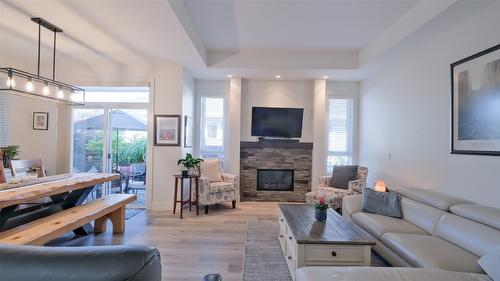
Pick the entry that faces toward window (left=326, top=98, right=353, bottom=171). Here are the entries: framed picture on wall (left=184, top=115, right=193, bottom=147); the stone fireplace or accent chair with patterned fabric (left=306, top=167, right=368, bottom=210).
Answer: the framed picture on wall

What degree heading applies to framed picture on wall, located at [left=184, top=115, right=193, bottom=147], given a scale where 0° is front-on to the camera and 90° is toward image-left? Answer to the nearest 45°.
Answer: approximately 270°

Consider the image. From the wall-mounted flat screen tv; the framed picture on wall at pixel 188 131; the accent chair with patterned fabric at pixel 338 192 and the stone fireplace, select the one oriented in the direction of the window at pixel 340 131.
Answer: the framed picture on wall

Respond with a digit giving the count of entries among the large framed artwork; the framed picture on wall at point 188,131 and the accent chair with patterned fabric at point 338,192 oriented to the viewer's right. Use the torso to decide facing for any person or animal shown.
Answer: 1

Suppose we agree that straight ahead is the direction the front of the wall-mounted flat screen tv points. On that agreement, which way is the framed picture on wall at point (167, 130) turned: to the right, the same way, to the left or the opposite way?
the same way

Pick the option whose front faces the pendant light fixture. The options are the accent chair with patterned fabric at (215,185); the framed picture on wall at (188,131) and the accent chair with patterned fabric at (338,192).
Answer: the accent chair with patterned fabric at (338,192)

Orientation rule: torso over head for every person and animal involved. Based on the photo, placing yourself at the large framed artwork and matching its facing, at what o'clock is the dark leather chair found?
The dark leather chair is roughly at 11 o'clock from the large framed artwork.

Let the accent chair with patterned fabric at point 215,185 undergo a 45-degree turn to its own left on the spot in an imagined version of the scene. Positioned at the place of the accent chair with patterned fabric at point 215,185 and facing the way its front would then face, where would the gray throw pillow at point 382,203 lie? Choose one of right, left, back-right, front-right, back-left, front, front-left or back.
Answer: front-right

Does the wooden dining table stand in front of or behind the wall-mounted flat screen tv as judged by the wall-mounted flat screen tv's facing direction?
in front

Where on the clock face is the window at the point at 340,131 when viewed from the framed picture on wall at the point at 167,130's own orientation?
The window is roughly at 9 o'clock from the framed picture on wall.

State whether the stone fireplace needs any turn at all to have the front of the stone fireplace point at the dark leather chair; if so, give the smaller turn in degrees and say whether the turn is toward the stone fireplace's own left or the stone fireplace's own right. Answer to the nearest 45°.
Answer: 0° — it already faces it

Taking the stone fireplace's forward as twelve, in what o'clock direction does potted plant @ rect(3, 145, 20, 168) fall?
The potted plant is roughly at 2 o'clock from the stone fireplace.

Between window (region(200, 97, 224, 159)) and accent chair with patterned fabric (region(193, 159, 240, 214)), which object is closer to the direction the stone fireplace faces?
the accent chair with patterned fabric

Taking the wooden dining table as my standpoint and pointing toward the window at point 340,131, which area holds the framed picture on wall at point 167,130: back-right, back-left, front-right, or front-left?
front-left

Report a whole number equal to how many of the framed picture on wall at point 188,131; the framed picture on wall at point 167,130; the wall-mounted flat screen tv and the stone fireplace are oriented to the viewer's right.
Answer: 1

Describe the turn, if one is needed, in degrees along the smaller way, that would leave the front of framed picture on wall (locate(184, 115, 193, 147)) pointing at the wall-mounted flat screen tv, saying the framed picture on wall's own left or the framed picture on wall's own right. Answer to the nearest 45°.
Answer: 0° — it already faces it

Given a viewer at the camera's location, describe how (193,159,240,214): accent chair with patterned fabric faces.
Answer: facing the viewer and to the right of the viewer

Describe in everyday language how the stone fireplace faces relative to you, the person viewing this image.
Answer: facing the viewer

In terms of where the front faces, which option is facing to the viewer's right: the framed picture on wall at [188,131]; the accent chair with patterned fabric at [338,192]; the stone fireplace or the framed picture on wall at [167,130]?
the framed picture on wall at [188,131]

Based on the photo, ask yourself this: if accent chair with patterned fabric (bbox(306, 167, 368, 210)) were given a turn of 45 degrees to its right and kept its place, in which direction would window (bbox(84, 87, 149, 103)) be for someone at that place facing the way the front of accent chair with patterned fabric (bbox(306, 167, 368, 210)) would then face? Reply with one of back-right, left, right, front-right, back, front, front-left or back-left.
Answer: front

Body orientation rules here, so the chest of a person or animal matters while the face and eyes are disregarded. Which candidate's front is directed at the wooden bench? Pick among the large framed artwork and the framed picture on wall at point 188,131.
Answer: the large framed artwork

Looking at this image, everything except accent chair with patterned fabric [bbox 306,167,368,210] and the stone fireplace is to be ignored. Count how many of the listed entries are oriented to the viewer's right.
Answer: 0

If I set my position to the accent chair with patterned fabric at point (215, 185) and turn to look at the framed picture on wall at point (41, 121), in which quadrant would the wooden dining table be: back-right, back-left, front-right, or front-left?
front-left

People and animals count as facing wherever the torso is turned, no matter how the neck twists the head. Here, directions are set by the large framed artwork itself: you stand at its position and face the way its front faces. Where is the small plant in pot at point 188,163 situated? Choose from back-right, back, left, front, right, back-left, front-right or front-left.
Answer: front-right
